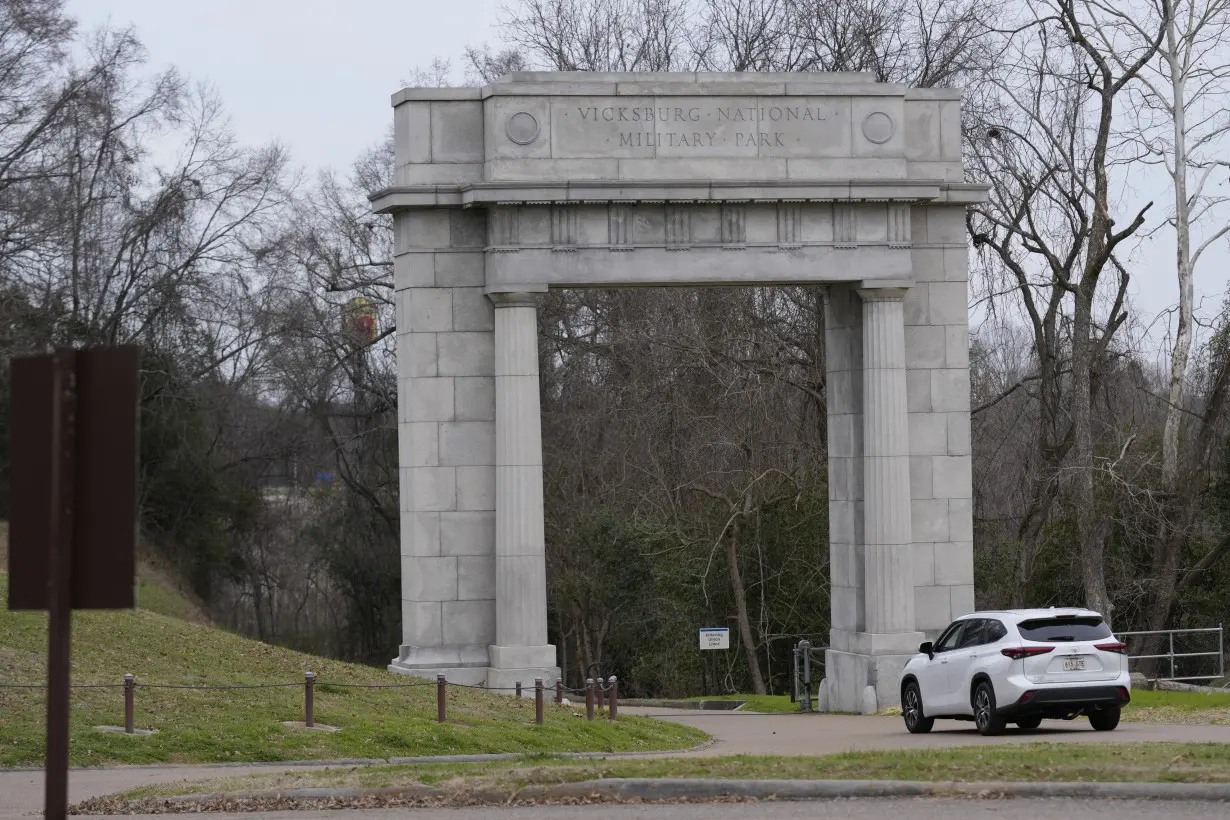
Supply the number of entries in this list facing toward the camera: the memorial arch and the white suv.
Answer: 1

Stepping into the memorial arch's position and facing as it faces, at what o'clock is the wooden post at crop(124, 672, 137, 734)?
The wooden post is roughly at 1 o'clock from the memorial arch.

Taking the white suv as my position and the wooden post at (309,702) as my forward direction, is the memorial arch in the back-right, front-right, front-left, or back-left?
front-right

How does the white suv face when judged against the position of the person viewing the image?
facing away from the viewer and to the left of the viewer

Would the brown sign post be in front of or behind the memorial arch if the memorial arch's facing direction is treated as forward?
in front

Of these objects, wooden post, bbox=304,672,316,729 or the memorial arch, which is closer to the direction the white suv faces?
the memorial arch

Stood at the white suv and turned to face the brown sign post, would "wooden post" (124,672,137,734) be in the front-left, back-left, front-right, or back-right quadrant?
front-right

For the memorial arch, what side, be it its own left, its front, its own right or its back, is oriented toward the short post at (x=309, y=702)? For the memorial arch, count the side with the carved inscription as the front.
front

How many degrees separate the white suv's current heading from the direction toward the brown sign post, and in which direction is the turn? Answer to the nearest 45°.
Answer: approximately 135° to its left

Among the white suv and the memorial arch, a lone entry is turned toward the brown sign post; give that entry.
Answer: the memorial arch

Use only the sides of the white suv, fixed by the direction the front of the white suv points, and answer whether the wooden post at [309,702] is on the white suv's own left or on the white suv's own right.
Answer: on the white suv's own left

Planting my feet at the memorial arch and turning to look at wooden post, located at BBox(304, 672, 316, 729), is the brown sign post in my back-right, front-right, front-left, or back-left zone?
front-left

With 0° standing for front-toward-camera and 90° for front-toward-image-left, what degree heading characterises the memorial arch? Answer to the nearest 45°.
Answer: approximately 0°
